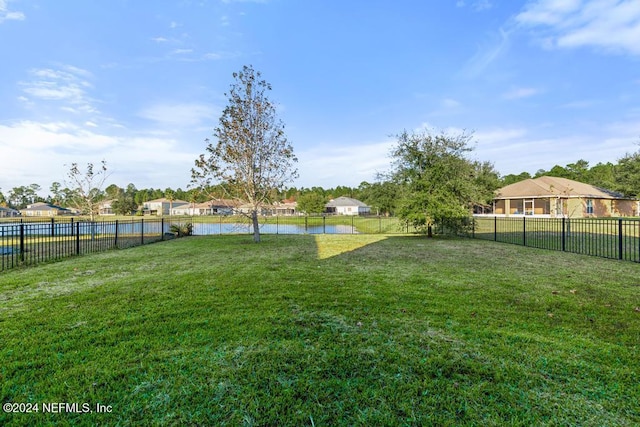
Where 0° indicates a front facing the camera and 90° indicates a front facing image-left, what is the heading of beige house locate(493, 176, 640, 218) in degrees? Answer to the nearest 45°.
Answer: approximately 225°

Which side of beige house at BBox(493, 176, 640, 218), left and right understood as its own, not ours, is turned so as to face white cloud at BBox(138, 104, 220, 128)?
back
